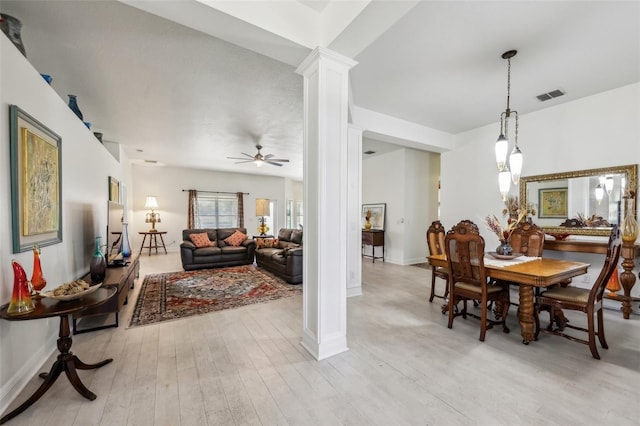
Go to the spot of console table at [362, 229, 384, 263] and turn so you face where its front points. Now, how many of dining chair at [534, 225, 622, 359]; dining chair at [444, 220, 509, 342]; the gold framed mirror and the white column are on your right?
0

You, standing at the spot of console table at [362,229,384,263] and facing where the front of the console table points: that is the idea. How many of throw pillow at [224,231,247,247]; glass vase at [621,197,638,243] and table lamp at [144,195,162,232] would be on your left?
1

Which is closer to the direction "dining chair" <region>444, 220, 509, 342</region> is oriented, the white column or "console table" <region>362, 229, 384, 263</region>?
the console table

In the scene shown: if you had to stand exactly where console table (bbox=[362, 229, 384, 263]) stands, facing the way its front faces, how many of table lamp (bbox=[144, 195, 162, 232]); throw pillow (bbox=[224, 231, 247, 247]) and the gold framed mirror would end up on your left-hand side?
1

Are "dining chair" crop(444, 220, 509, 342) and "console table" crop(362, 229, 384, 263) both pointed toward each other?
no

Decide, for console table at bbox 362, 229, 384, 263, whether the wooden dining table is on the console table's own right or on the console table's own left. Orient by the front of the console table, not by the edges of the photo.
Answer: on the console table's own left

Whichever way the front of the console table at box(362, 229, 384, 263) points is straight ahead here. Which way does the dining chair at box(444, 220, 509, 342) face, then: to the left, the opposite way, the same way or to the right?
the opposite way

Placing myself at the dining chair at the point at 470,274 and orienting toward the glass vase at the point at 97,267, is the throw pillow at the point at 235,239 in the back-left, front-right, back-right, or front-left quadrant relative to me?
front-right

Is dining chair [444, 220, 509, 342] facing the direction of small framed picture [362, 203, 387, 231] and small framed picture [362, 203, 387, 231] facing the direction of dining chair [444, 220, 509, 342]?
no

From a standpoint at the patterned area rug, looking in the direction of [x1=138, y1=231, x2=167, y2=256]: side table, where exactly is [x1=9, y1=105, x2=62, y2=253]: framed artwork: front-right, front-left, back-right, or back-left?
back-left

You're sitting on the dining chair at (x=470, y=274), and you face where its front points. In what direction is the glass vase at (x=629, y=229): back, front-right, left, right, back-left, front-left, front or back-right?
front

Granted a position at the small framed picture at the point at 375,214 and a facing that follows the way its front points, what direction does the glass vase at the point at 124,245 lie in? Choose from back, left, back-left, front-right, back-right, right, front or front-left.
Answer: front

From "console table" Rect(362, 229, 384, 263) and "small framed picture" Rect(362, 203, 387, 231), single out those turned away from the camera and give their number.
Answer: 0

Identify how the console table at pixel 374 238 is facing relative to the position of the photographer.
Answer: facing the viewer and to the left of the viewer

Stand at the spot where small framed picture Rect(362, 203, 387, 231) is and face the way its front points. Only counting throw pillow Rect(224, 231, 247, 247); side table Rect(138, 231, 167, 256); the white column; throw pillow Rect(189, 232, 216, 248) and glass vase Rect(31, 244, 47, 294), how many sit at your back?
0

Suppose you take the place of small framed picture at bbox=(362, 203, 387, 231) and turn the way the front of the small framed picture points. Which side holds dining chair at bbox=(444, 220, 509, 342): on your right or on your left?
on your left

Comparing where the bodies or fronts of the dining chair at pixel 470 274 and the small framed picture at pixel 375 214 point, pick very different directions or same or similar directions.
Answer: very different directions

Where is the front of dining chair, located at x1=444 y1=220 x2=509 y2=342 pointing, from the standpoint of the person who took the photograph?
facing away from the viewer and to the right of the viewer

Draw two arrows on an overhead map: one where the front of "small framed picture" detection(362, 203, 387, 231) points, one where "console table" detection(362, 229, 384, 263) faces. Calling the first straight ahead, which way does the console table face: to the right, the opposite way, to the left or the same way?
the same way
